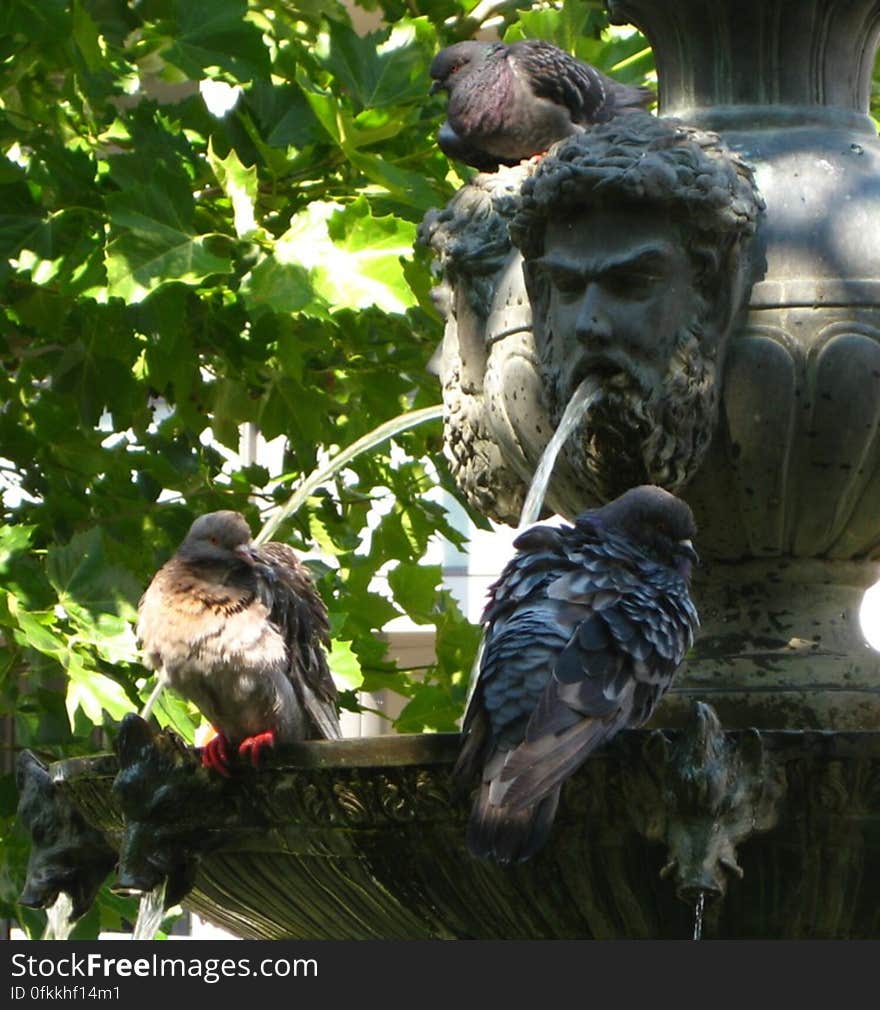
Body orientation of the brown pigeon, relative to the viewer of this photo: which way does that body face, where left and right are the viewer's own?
facing the viewer and to the left of the viewer

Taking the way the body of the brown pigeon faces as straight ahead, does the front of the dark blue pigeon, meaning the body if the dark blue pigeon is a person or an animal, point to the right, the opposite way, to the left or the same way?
the opposite way

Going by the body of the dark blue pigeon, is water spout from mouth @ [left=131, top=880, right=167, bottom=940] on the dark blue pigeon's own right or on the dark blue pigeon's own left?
on the dark blue pigeon's own left

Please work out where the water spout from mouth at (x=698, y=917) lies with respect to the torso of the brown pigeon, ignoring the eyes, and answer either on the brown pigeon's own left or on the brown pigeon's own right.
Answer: on the brown pigeon's own left

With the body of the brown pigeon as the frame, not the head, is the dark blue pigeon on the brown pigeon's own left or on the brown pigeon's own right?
on the brown pigeon's own left

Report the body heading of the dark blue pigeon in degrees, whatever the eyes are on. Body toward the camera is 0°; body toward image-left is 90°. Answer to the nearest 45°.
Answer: approximately 225°

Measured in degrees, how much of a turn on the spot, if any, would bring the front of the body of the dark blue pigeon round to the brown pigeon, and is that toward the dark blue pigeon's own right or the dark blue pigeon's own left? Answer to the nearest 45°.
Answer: approximately 90° to the dark blue pigeon's own left
